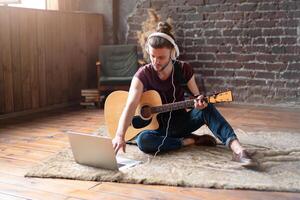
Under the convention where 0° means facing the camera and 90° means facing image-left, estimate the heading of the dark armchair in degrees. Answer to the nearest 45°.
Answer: approximately 0°

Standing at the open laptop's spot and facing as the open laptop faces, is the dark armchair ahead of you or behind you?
ahead

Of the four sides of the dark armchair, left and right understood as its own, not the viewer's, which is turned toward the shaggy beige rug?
front

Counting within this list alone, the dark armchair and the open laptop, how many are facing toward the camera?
1

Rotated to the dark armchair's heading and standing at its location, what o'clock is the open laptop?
The open laptop is roughly at 12 o'clock from the dark armchair.

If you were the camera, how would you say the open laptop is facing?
facing away from the viewer and to the right of the viewer
